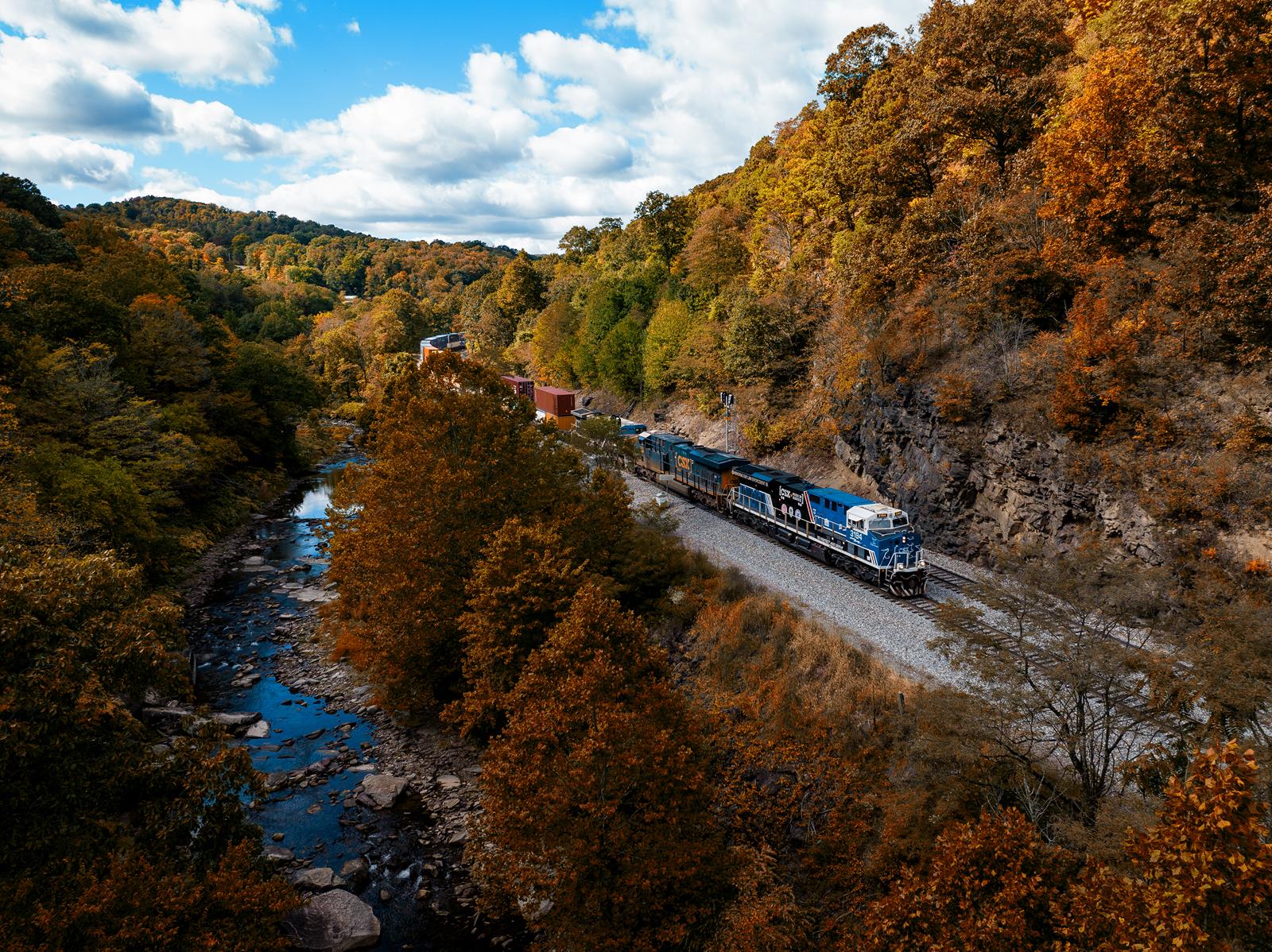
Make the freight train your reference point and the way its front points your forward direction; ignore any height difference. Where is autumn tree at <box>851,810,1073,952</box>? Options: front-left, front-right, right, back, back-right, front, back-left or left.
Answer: front-right

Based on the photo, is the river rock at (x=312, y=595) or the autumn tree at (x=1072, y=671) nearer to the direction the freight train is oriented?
the autumn tree

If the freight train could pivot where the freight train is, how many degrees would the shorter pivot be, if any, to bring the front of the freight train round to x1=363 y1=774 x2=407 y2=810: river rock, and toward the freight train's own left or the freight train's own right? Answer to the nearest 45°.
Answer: approximately 90° to the freight train's own right

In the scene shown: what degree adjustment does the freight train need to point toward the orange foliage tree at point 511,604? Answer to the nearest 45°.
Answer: approximately 90° to its right

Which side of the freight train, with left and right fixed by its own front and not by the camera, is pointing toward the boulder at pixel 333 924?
right

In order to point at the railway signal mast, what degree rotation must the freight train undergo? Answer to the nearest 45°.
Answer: approximately 135° to its left

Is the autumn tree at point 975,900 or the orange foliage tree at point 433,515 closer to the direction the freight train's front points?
the autumn tree

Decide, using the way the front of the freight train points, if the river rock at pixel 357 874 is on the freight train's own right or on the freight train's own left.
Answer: on the freight train's own right
